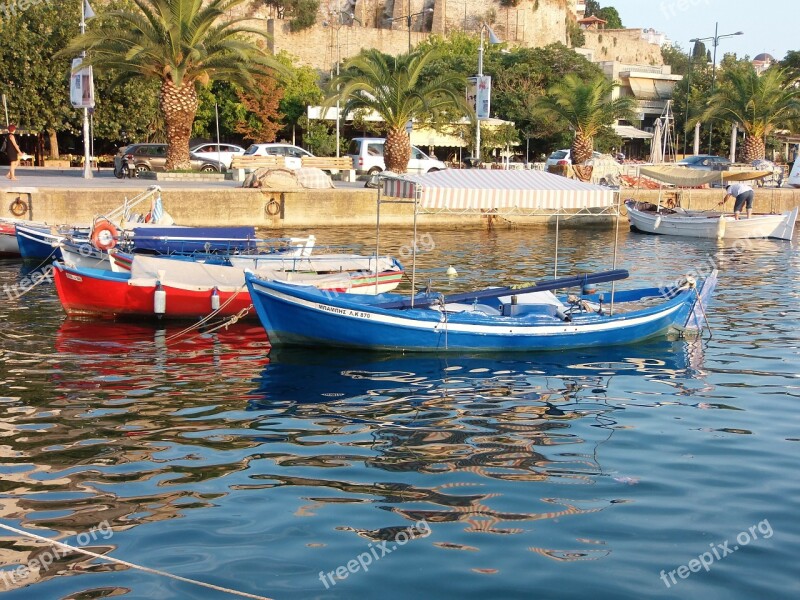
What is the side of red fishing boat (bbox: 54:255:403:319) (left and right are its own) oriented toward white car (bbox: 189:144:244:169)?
right

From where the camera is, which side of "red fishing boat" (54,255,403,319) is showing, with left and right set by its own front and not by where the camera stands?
left

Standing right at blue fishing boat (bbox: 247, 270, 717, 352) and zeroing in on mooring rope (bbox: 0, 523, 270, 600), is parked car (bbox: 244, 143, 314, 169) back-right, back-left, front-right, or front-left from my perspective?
back-right

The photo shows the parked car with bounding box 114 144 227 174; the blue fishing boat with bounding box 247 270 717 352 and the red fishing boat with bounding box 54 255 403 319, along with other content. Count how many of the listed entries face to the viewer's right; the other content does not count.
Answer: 1

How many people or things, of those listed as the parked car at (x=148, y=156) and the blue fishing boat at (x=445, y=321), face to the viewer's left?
1
